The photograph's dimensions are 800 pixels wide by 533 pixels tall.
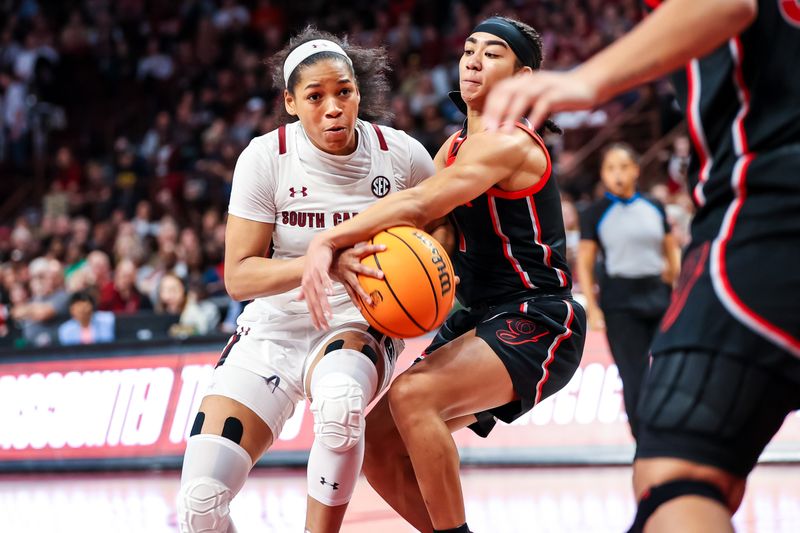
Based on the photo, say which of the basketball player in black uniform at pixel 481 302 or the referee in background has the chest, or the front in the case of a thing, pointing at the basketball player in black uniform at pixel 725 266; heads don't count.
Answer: the referee in background

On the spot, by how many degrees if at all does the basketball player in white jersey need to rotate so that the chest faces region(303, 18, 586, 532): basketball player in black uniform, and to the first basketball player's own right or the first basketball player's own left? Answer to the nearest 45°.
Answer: approximately 90° to the first basketball player's own left

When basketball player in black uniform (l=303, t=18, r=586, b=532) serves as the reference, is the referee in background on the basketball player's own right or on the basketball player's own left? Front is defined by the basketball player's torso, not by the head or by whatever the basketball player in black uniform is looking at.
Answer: on the basketball player's own right

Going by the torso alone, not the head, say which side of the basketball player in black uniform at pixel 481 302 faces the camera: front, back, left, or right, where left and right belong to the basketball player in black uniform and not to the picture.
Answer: left

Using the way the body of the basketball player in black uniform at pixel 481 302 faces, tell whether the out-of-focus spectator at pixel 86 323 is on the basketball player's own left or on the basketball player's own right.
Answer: on the basketball player's own right

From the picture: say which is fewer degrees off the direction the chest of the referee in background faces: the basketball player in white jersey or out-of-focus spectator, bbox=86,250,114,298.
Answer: the basketball player in white jersey

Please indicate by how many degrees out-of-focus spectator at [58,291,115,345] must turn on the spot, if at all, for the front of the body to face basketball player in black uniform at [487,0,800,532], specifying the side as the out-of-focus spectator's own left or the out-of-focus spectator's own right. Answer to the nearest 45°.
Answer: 0° — they already face them

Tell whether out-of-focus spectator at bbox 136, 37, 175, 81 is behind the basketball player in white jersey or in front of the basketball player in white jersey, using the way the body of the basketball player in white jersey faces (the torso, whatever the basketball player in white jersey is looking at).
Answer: behind
